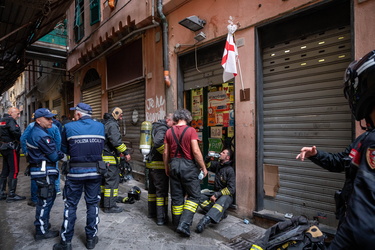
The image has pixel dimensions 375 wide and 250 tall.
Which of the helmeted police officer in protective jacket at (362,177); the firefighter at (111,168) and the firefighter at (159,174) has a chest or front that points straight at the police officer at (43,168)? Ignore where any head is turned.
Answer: the helmeted police officer in protective jacket

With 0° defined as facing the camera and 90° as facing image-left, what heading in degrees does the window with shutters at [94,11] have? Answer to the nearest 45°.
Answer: approximately 45°

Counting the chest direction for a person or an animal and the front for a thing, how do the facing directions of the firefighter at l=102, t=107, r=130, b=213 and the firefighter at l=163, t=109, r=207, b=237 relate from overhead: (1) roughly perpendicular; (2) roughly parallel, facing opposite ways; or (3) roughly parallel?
roughly perpendicular

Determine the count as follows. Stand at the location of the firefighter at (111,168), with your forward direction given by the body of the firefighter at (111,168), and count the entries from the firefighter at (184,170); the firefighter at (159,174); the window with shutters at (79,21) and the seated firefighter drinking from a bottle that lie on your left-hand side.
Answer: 1

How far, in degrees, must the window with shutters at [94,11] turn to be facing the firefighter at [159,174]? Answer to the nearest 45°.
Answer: approximately 45° to its left

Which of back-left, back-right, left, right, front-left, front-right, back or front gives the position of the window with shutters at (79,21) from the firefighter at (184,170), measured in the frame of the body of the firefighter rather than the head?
front-left

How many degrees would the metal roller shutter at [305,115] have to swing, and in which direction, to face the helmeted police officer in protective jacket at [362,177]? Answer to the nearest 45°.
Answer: approximately 45° to its left

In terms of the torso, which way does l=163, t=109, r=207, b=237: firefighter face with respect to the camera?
away from the camera

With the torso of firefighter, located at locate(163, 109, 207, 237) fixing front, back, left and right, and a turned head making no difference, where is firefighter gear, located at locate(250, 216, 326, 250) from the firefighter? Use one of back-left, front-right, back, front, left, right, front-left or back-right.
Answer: back-right
